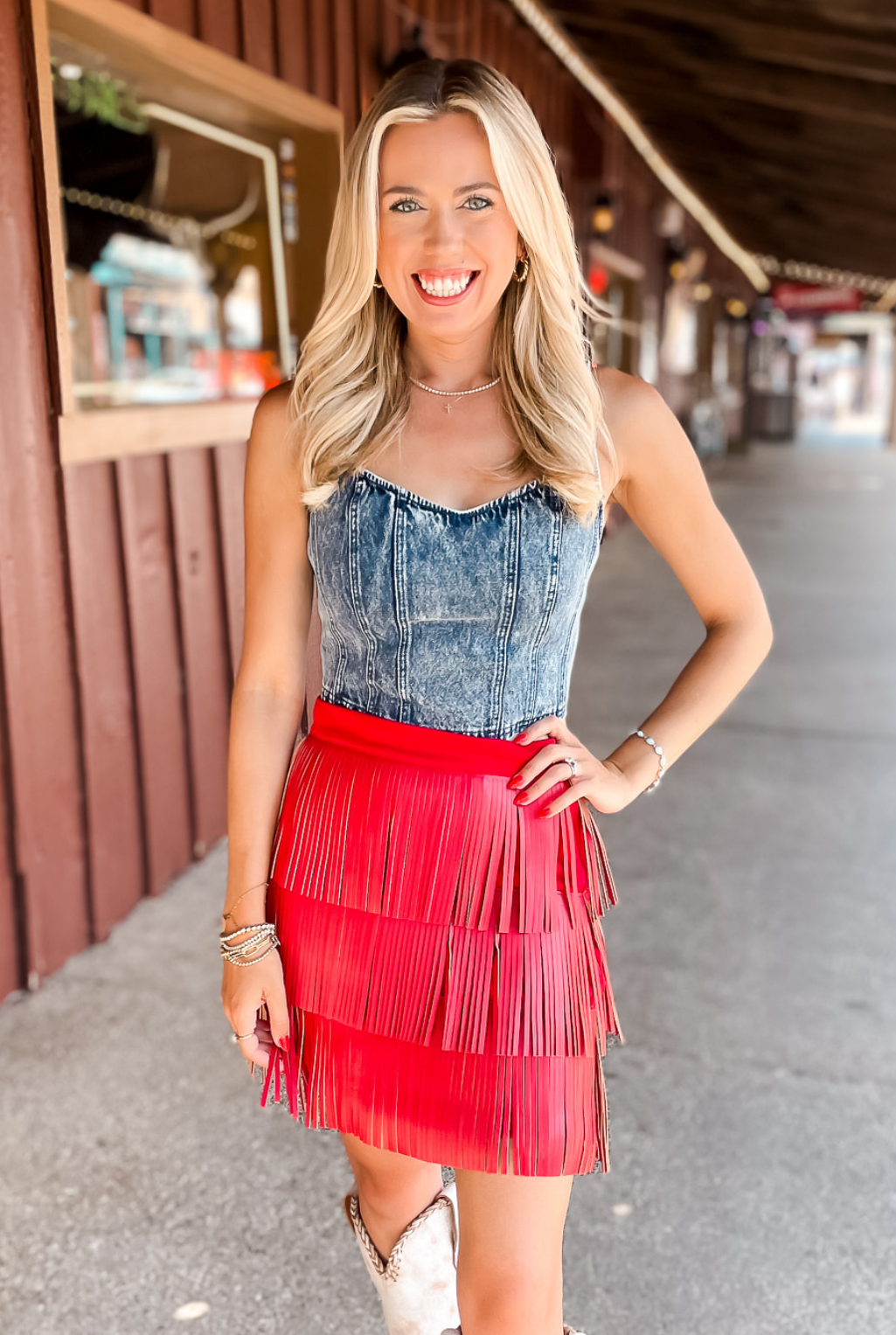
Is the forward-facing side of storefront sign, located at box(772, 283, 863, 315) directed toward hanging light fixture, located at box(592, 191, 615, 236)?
yes

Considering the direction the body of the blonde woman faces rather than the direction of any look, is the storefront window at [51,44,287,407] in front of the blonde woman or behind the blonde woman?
behind

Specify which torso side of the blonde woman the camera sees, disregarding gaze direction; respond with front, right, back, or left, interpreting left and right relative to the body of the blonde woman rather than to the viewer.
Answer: front

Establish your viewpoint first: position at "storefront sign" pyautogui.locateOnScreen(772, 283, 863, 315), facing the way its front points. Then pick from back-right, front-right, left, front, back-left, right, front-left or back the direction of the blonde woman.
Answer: front

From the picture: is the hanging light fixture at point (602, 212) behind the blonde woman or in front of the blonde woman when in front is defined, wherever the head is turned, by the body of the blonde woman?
behind

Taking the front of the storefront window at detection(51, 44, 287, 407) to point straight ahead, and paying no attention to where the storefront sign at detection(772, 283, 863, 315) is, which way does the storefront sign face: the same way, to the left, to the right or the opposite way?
to the right

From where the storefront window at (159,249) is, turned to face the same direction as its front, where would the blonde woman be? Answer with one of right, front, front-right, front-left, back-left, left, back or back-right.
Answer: front-right

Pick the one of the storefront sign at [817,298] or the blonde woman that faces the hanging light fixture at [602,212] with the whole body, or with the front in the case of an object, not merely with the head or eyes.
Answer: the storefront sign

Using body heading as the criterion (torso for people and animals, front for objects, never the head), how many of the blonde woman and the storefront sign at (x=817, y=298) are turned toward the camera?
2

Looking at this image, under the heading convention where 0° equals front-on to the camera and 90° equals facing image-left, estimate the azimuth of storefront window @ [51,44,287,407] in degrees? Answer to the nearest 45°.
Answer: approximately 315°

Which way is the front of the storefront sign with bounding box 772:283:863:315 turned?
toward the camera

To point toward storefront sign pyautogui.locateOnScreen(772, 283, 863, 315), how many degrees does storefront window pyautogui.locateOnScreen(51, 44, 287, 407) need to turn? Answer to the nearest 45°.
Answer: approximately 90° to its left
